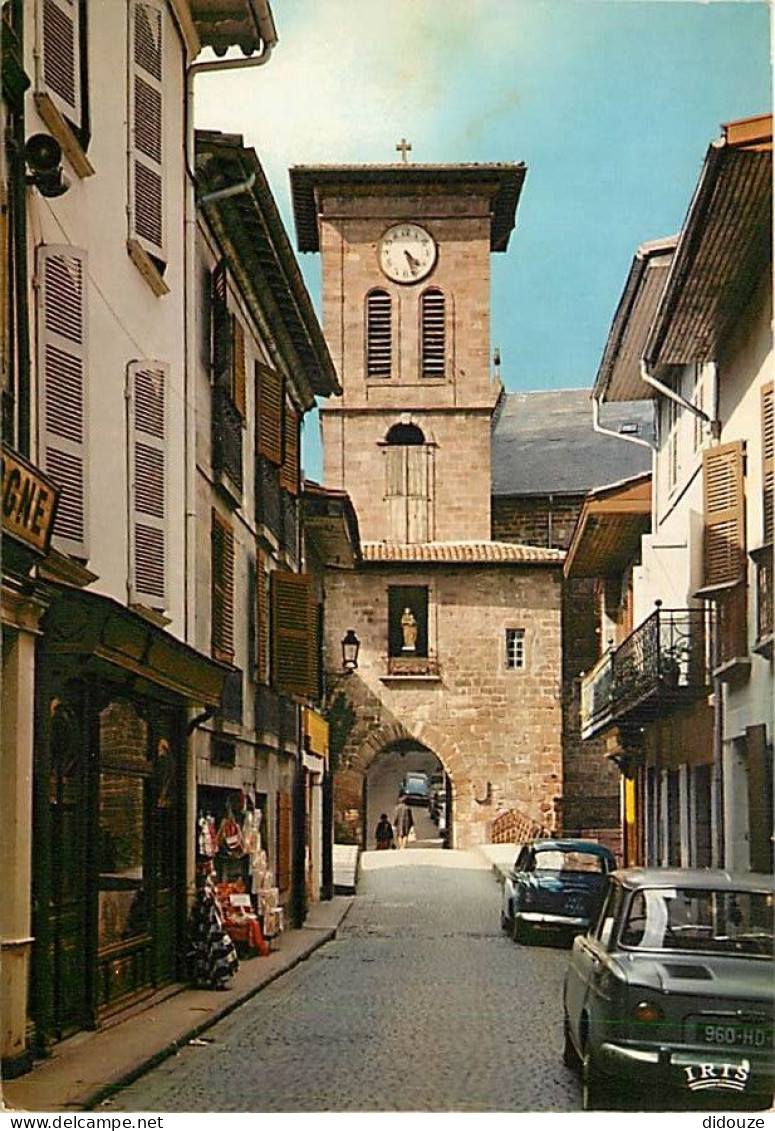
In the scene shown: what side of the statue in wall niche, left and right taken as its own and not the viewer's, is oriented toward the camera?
front

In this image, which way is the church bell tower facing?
toward the camera

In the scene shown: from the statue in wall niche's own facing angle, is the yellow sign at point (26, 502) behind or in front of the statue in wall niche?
in front

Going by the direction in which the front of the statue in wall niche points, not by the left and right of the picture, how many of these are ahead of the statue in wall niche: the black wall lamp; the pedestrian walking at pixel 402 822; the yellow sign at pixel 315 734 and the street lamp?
3

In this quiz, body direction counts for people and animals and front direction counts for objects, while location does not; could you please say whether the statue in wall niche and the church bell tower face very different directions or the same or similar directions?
same or similar directions

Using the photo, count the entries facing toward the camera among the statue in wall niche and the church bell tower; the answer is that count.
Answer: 2
